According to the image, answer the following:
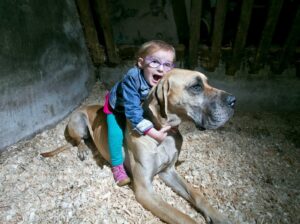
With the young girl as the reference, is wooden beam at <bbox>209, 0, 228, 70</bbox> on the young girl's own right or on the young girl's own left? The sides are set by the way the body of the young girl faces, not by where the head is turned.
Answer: on the young girl's own left

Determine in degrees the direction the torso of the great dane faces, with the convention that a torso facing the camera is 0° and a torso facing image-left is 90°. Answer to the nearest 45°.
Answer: approximately 315°

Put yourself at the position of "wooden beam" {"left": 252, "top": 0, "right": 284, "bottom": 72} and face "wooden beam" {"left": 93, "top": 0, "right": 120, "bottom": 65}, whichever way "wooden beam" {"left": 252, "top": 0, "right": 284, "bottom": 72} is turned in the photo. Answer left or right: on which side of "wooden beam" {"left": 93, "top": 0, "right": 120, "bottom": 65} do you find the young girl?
left

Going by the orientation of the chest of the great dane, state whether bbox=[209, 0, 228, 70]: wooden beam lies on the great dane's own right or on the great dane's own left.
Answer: on the great dane's own left

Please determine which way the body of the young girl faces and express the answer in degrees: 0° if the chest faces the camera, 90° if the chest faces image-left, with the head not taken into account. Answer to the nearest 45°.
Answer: approximately 315°

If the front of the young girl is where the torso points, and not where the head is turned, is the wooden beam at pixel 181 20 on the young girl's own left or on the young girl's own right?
on the young girl's own left
